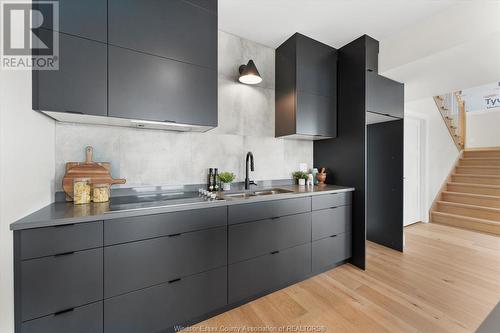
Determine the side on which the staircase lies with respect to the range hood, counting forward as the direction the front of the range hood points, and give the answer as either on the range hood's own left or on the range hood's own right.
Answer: on the range hood's own left

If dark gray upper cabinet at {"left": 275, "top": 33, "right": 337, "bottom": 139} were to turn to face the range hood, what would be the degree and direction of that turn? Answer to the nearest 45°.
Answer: approximately 90° to its right

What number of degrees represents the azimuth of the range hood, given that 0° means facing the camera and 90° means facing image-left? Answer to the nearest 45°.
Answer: approximately 0°

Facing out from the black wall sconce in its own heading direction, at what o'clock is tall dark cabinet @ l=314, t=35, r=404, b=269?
The tall dark cabinet is roughly at 10 o'clock from the black wall sconce.

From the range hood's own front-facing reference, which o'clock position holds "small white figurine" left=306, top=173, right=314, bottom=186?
The small white figurine is roughly at 9 o'clock from the range hood.

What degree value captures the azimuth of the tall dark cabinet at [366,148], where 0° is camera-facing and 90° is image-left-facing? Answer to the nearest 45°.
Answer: approximately 315°

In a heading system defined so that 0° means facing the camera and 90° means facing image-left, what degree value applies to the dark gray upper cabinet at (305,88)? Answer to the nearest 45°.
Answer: approximately 315°

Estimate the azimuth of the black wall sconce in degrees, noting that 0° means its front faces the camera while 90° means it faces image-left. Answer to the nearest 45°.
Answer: approximately 315°

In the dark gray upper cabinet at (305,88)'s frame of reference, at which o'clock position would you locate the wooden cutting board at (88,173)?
The wooden cutting board is roughly at 3 o'clock from the dark gray upper cabinet.
